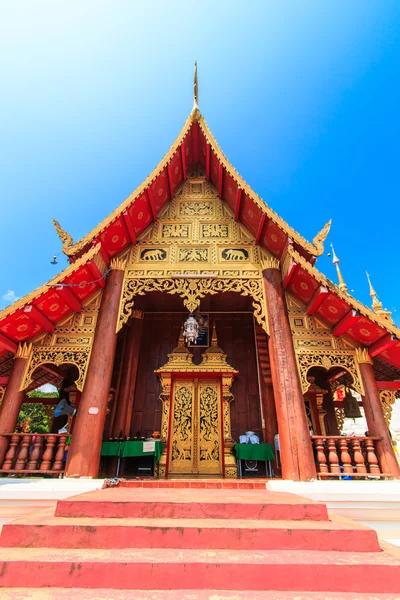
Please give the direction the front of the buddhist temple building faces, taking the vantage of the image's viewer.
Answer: facing the viewer

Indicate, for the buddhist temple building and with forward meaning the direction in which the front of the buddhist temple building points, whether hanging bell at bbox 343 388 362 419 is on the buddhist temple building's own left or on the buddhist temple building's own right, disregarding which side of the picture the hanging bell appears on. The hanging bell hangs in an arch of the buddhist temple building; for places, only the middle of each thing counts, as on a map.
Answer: on the buddhist temple building's own left

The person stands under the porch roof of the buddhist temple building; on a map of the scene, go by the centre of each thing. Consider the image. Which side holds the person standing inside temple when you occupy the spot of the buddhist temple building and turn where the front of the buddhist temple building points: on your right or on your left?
on your right
